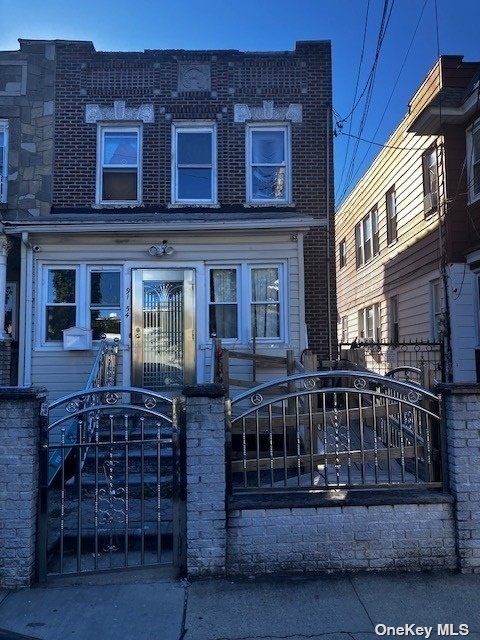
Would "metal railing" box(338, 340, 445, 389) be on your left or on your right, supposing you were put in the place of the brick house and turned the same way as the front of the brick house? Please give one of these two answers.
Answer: on your left

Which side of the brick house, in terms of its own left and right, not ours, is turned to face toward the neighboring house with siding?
left

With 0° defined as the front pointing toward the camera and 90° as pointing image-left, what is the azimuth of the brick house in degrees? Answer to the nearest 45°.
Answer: approximately 0°

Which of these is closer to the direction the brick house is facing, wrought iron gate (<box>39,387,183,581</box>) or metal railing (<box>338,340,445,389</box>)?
the wrought iron gate

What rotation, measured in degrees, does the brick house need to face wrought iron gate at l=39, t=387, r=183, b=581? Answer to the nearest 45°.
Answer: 0° — it already faces it

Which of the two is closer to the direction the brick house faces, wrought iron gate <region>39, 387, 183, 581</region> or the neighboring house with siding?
the wrought iron gate
